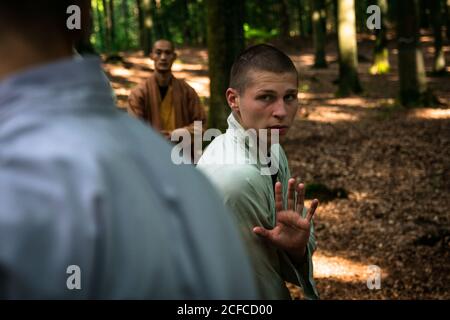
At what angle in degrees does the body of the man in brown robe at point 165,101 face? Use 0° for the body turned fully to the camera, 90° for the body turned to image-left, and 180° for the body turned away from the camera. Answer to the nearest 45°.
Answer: approximately 0°

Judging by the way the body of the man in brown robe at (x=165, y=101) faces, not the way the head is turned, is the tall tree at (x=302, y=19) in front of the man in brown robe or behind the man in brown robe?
behind

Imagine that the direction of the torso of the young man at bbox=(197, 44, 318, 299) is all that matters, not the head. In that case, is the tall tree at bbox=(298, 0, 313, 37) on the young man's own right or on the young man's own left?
on the young man's own left

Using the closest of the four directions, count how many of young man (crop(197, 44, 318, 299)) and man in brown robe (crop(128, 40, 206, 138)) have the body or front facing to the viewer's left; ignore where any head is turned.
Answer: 0

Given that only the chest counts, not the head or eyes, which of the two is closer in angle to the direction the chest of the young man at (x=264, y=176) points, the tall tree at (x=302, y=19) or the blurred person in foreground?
the blurred person in foreground

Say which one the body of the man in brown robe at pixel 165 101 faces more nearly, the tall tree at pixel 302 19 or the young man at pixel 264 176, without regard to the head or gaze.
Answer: the young man

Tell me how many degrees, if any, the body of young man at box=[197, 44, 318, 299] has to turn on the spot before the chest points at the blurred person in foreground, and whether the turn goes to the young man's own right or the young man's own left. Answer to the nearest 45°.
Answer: approximately 45° to the young man's own right

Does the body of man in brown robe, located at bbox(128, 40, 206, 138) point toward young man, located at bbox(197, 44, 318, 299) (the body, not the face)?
yes

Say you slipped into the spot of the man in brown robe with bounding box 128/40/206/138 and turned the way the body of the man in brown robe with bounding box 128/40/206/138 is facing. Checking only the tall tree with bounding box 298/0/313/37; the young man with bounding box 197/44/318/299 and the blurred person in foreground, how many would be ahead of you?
2
